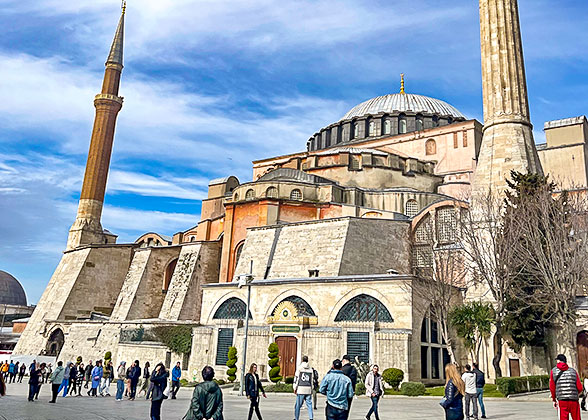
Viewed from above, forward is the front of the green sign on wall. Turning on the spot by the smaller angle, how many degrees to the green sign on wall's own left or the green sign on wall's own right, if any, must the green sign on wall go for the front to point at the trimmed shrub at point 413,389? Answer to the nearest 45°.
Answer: approximately 45° to the green sign on wall's own left

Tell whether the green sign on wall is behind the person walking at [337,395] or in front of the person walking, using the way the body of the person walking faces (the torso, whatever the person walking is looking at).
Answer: in front

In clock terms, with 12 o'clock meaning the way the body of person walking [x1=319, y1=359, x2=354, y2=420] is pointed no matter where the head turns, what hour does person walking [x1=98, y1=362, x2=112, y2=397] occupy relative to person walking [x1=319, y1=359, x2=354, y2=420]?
person walking [x1=98, y1=362, x2=112, y2=397] is roughly at 11 o'clock from person walking [x1=319, y1=359, x2=354, y2=420].

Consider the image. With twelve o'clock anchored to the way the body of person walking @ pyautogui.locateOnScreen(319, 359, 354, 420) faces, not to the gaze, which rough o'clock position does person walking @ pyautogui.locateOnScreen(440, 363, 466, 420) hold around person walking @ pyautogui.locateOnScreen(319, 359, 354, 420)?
person walking @ pyautogui.locateOnScreen(440, 363, 466, 420) is roughly at 3 o'clock from person walking @ pyautogui.locateOnScreen(319, 359, 354, 420).

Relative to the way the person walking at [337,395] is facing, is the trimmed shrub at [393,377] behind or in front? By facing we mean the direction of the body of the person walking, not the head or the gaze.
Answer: in front

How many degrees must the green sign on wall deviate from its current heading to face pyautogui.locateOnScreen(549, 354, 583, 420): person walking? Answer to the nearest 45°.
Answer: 0° — it already faces them

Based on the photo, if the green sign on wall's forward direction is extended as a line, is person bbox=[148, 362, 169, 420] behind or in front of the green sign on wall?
in front

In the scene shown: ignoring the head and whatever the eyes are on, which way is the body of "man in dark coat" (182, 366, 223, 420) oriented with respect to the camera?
away from the camera

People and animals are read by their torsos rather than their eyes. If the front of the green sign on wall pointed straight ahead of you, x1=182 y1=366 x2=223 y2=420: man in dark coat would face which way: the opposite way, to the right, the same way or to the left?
the opposite way

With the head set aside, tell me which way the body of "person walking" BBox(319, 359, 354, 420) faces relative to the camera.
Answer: away from the camera

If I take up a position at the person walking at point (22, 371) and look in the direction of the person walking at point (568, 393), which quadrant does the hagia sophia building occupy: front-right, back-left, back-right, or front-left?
front-left

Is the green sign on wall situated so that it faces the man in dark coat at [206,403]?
yes

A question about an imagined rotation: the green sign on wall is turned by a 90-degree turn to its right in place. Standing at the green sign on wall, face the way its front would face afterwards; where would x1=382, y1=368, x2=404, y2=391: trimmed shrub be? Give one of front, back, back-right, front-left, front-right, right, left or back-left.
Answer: back-left

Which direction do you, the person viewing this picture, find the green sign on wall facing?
facing the viewer

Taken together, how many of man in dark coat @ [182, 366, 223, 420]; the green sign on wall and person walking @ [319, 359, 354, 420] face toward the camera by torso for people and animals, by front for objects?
1
